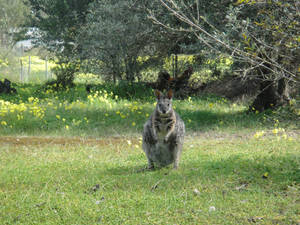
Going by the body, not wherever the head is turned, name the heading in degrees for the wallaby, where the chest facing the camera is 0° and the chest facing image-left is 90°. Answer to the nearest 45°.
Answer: approximately 0°
